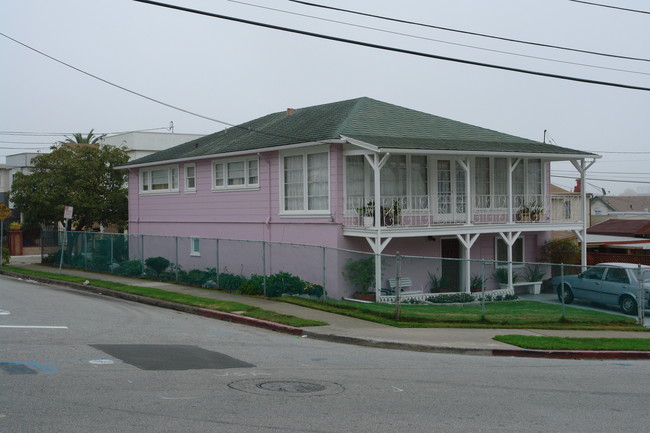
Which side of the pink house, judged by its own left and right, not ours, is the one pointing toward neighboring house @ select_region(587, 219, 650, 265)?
left

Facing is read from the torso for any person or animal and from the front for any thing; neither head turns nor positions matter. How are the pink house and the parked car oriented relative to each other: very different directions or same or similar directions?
very different directions

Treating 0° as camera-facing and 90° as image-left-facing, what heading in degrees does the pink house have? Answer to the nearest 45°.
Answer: approximately 315°

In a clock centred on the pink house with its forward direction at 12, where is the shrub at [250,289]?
The shrub is roughly at 3 o'clock from the pink house.
